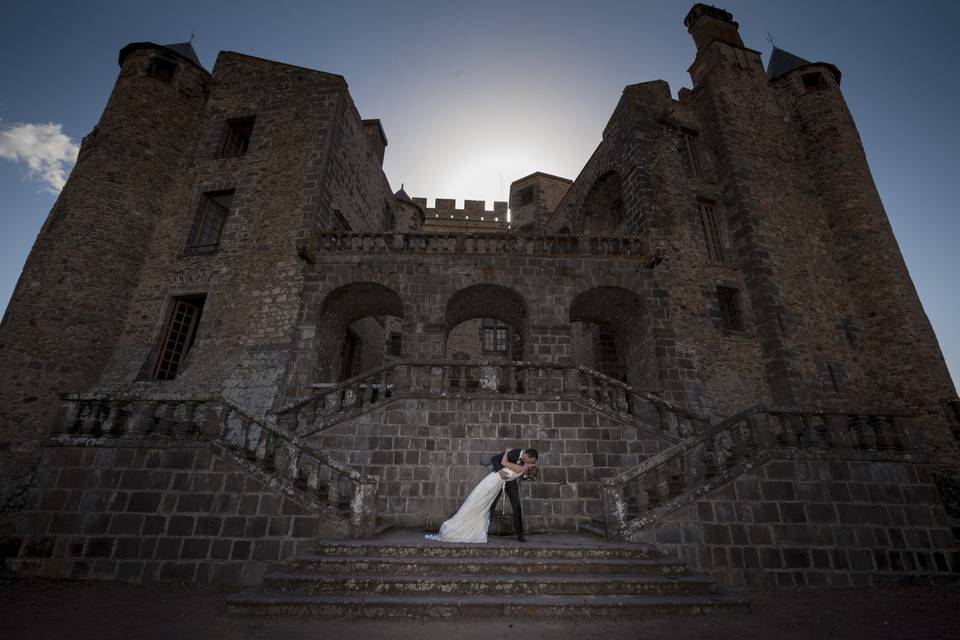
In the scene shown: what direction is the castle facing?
toward the camera

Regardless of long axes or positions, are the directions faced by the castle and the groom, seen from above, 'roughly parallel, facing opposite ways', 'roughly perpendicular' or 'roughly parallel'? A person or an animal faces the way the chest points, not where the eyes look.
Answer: roughly perpendicular
